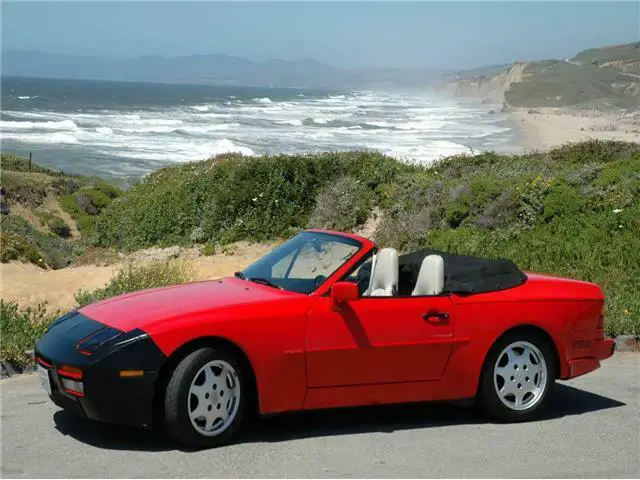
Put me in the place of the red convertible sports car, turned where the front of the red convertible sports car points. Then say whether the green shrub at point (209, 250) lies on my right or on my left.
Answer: on my right

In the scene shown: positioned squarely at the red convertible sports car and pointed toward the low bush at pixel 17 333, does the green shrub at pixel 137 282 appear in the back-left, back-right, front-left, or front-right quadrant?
front-right

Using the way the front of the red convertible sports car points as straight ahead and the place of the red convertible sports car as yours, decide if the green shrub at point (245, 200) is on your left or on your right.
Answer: on your right

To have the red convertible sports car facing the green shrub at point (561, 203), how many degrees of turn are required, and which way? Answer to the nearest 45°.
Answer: approximately 135° to its right

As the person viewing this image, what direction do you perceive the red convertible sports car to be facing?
facing the viewer and to the left of the viewer

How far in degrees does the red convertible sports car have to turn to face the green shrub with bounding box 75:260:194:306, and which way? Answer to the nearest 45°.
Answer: approximately 90° to its right

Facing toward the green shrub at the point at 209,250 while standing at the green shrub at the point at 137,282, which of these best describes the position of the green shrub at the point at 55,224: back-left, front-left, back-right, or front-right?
front-left

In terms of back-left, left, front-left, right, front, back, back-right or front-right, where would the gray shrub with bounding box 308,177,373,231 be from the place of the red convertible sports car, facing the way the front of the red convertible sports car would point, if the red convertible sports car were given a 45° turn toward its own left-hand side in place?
back
